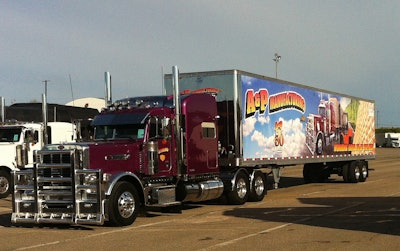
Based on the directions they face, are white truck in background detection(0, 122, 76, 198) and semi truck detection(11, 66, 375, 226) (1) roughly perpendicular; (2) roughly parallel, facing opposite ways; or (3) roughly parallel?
roughly parallel

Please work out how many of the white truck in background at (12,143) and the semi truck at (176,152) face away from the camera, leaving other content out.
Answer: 0

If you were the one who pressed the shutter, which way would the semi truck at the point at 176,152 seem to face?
facing the viewer and to the left of the viewer

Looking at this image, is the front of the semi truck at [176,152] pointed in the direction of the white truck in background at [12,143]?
no

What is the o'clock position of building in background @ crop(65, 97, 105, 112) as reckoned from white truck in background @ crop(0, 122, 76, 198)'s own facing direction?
The building in background is roughly at 5 o'clock from the white truck in background.

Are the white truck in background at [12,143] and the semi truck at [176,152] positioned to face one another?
no

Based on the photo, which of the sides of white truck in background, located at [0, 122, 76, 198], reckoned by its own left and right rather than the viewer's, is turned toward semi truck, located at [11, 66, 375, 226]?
left

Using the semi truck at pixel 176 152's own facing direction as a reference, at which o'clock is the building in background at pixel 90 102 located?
The building in background is roughly at 4 o'clock from the semi truck.

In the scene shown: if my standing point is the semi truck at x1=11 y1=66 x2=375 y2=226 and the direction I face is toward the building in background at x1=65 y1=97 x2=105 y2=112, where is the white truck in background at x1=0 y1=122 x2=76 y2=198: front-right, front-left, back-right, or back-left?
front-left

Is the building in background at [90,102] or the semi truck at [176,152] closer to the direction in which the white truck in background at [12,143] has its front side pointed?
the semi truck
